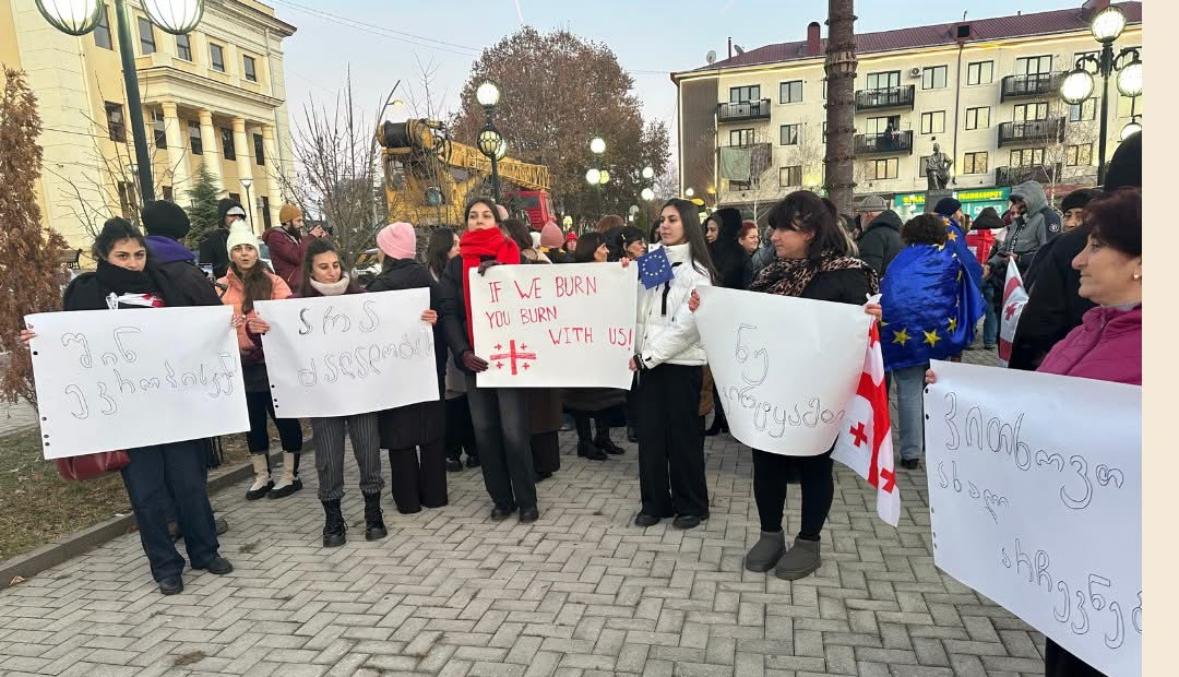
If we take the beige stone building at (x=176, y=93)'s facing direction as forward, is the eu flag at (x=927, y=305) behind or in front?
in front

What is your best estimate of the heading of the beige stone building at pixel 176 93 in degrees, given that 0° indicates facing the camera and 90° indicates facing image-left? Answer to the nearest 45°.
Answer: approximately 315°

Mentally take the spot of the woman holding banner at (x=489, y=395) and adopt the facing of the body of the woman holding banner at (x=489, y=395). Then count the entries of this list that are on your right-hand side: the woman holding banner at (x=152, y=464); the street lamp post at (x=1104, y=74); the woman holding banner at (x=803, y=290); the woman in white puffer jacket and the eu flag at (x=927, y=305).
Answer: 1

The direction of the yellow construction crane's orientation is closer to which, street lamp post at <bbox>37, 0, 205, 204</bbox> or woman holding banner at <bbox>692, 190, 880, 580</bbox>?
the woman holding banner

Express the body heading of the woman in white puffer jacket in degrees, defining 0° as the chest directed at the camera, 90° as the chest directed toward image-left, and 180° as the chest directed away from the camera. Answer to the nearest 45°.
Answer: approximately 45°

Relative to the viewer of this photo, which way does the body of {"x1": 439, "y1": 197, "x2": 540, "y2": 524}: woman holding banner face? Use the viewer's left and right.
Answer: facing the viewer

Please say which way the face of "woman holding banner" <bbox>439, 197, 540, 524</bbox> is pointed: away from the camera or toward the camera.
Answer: toward the camera

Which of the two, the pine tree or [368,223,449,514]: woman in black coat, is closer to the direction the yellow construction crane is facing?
the woman in black coat

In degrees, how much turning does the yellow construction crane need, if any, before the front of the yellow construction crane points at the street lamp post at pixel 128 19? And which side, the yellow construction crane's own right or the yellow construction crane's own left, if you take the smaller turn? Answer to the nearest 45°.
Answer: approximately 90° to the yellow construction crane's own right

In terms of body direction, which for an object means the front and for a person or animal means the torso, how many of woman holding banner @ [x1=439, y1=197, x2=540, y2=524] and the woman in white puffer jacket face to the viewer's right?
0

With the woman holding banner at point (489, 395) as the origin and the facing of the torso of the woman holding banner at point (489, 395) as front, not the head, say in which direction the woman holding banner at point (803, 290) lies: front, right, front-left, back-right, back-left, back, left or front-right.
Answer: front-left

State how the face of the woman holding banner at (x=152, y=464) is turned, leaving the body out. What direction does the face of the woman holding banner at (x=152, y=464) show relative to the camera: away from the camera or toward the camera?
toward the camera

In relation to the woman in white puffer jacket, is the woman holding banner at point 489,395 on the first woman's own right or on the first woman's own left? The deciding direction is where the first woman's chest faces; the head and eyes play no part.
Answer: on the first woman's own right

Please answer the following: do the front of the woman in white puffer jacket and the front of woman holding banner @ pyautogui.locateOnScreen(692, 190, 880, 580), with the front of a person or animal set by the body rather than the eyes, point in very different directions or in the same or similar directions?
same or similar directions

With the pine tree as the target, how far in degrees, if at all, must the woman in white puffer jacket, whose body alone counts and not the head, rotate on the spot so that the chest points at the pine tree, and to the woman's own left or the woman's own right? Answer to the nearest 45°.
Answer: approximately 90° to the woman's own right

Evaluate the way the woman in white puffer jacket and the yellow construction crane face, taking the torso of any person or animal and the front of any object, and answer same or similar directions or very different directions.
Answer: very different directions

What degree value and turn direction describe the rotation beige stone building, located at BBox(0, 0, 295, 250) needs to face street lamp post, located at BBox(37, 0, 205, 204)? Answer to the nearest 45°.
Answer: approximately 45° to its right
